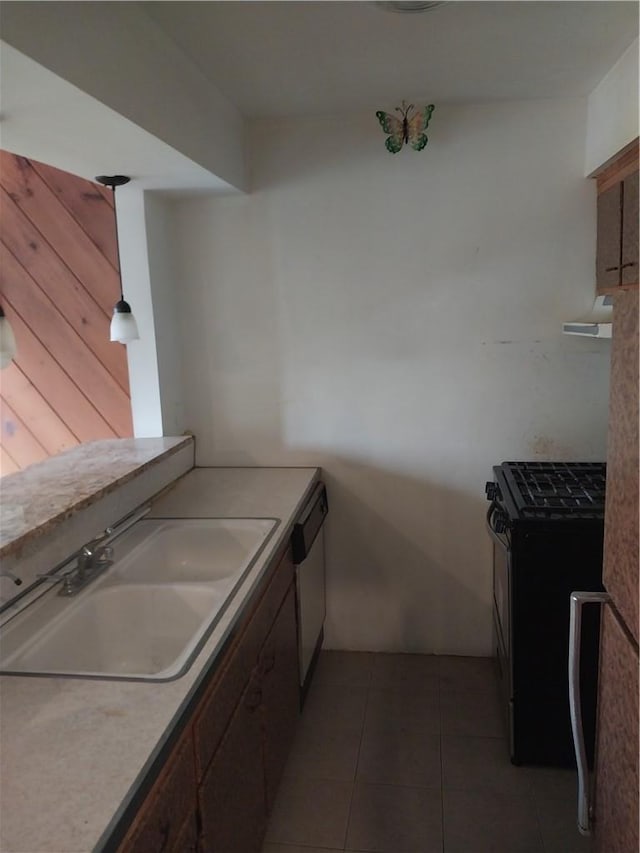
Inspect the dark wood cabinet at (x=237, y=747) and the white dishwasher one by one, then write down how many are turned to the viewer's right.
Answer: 2

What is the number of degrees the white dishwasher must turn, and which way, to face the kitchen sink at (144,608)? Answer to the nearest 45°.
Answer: approximately 135° to its right

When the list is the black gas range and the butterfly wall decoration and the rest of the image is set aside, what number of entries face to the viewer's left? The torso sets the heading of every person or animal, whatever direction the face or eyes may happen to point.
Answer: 1

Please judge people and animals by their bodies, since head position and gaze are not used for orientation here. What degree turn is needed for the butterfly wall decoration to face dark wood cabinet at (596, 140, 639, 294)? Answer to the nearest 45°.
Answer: approximately 45° to its left

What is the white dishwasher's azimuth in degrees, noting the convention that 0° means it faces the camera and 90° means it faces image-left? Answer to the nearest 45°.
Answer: approximately 270°

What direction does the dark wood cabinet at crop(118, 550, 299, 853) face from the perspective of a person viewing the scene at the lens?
facing to the right of the viewer

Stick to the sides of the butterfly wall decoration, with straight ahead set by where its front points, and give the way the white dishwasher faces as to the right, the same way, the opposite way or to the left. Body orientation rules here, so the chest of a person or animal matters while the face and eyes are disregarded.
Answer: to the left

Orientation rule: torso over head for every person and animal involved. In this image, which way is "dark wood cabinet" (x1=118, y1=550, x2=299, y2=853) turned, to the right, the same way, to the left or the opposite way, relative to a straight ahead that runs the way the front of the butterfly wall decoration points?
to the left

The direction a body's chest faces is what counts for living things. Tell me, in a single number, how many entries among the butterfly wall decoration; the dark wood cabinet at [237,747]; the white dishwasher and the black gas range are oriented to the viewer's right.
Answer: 2
